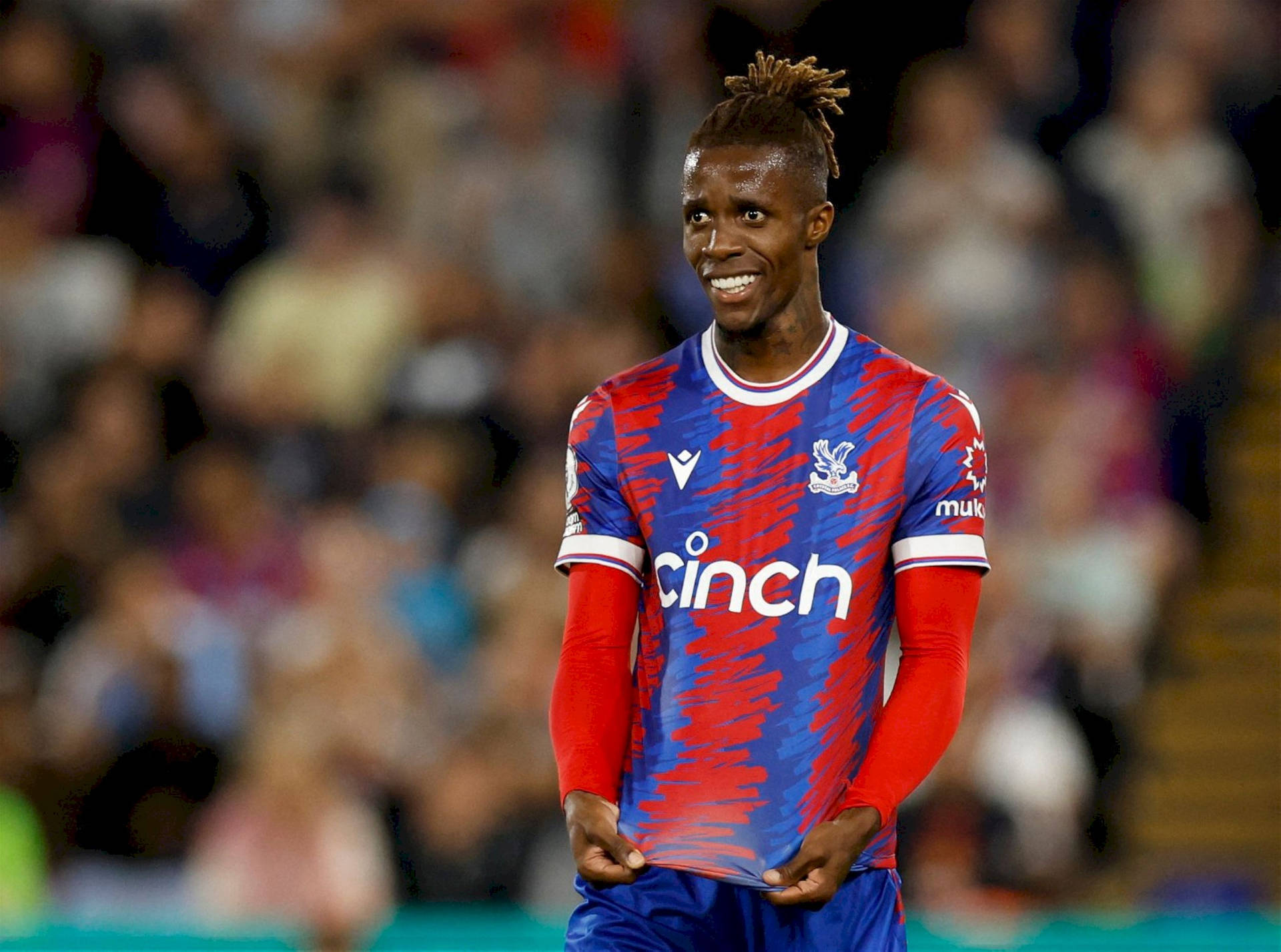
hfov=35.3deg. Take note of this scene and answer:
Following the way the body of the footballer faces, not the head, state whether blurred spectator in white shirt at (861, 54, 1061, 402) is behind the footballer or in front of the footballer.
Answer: behind

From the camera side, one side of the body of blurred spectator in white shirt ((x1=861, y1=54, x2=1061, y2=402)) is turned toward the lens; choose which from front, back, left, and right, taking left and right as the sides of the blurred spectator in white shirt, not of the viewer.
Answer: front

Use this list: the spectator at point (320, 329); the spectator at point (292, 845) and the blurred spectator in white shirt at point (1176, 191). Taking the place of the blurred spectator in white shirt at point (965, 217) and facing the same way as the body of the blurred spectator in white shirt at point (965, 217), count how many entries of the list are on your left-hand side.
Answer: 1

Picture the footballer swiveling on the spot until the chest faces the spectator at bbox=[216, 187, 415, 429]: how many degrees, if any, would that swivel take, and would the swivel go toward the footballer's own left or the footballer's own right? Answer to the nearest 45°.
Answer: approximately 180°

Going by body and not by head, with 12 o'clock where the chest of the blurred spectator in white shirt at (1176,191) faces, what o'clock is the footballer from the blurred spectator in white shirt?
The footballer is roughly at 12 o'clock from the blurred spectator in white shirt.

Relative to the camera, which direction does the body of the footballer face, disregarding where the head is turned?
toward the camera

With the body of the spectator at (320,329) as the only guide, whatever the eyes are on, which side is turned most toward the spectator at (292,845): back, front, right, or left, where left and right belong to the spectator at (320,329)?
front

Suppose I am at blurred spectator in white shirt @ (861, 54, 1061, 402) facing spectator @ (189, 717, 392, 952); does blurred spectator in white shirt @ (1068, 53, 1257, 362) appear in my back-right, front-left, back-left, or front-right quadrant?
back-left

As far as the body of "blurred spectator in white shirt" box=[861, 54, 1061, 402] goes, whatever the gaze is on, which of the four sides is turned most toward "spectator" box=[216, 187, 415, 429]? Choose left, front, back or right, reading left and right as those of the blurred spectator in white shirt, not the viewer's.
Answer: right

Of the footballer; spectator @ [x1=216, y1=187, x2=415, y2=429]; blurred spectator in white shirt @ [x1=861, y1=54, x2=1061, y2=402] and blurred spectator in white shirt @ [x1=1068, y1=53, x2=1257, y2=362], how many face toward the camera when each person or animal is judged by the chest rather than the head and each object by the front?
4

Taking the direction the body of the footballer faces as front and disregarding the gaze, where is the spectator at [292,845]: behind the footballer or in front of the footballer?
behind

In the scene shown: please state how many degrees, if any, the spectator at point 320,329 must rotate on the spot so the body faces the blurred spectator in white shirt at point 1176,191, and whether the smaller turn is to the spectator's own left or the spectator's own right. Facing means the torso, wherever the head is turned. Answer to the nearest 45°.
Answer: approximately 90° to the spectator's own left
